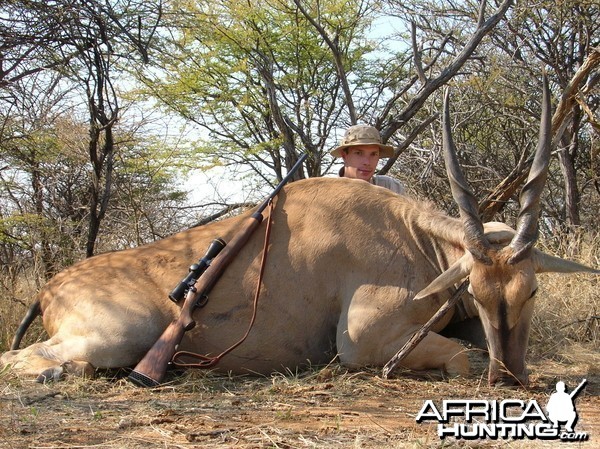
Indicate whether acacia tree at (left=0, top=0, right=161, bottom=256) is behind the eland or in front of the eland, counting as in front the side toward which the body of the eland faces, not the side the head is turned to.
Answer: behind

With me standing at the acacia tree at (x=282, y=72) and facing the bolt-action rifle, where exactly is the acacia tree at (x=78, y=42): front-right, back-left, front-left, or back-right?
front-right

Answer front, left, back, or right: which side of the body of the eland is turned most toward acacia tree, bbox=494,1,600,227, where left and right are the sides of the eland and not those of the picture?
left

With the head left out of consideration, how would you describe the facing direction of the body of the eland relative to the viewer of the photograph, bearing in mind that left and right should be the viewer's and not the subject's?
facing the viewer and to the right of the viewer

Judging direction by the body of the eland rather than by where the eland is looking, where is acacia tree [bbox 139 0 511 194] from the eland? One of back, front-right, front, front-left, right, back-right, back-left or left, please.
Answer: back-left

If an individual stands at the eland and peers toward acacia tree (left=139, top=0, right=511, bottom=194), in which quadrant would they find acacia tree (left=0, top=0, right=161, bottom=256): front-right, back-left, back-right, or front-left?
front-left
